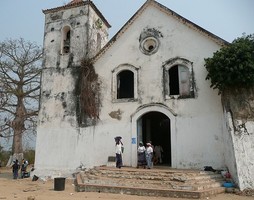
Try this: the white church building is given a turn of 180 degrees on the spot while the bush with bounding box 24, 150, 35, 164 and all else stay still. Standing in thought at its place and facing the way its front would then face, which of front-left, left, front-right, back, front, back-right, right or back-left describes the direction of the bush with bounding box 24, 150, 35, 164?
front-left

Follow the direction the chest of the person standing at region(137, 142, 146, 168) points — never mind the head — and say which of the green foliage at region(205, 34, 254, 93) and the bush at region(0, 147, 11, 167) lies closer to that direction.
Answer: the bush

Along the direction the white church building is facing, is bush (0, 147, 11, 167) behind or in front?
behind

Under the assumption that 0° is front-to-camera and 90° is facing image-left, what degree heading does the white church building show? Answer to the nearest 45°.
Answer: approximately 0°
